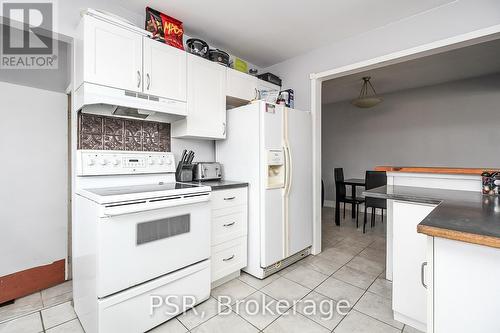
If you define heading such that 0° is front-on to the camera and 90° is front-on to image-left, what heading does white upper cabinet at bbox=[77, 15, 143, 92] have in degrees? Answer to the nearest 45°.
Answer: approximately 315°

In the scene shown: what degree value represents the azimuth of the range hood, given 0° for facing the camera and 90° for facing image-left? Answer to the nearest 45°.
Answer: approximately 315°

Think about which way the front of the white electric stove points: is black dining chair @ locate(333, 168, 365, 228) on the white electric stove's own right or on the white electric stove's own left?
on the white electric stove's own left

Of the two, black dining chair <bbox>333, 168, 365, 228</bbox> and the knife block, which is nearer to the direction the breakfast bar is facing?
the knife block

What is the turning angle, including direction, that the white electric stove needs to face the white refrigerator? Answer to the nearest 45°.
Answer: approximately 45° to its left

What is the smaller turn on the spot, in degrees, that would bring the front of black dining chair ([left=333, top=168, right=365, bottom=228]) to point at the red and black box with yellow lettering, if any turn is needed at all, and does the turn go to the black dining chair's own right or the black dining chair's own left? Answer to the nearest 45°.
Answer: approximately 90° to the black dining chair's own right

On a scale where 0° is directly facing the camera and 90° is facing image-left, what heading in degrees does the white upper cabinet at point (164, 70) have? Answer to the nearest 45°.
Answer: approximately 315°
